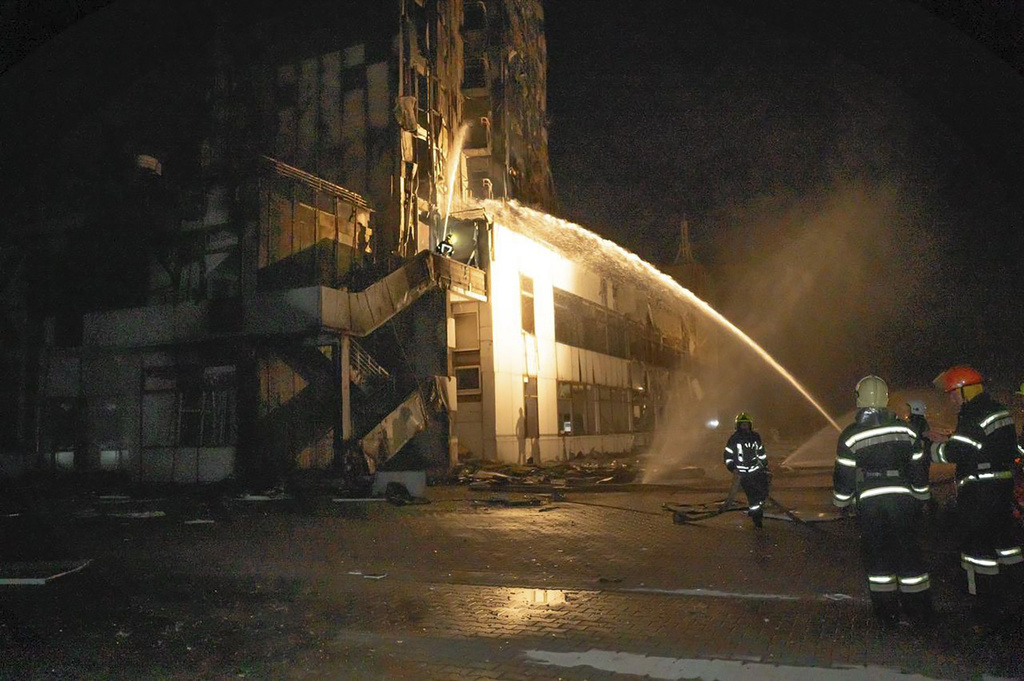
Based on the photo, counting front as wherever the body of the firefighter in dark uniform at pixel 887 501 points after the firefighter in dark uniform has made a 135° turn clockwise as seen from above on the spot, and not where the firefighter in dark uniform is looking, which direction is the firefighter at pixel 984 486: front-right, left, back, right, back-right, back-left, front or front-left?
left

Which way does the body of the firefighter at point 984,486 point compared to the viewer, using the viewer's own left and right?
facing to the left of the viewer

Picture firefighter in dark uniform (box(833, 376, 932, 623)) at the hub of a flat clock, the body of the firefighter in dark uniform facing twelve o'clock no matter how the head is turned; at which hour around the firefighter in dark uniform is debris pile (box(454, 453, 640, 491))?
The debris pile is roughly at 11 o'clock from the firefighter in dark uniform.

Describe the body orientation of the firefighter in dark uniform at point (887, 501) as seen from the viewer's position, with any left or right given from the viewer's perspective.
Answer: facing away from the viewer

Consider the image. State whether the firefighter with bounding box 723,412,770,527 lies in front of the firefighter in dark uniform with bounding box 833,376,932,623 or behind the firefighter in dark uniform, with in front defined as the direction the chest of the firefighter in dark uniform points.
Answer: in front

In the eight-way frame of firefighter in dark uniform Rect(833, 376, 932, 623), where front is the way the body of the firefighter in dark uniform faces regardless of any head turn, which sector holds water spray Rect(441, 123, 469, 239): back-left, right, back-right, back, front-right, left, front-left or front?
front-left

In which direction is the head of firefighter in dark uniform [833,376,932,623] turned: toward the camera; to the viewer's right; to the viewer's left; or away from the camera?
away from the camera

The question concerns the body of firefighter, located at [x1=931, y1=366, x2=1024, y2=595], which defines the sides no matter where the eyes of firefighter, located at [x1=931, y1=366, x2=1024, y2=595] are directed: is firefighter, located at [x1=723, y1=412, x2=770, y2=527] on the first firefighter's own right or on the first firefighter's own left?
on the first firefighter's own right
